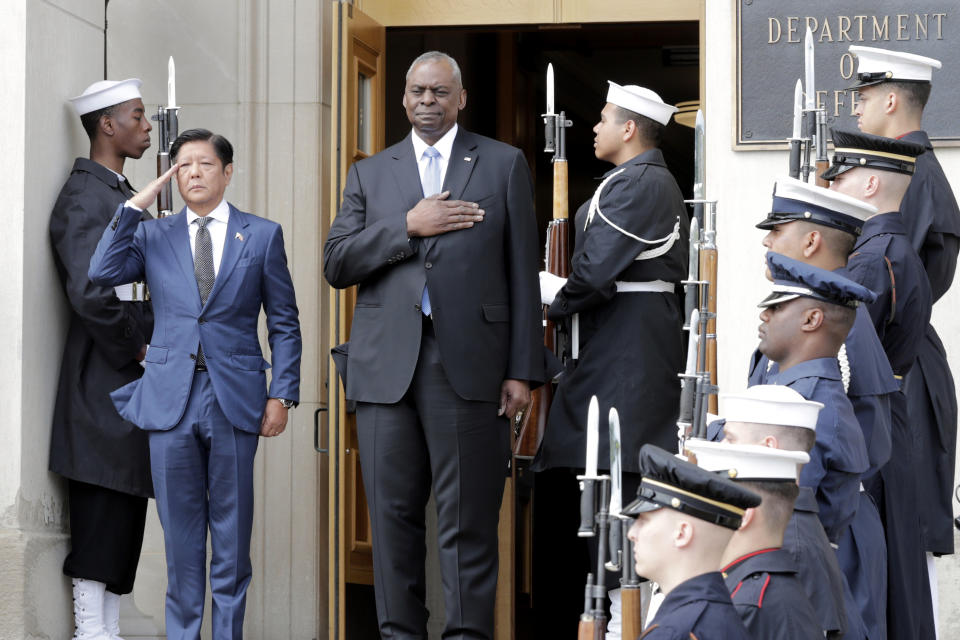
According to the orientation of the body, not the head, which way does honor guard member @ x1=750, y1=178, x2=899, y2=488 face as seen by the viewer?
to the viewer's left

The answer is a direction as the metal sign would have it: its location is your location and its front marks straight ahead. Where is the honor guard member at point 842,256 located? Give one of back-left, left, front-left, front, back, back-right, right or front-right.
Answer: front

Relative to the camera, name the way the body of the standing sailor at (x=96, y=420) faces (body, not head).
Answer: to the viewer's right

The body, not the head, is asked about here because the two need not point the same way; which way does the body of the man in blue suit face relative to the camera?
toward the camera

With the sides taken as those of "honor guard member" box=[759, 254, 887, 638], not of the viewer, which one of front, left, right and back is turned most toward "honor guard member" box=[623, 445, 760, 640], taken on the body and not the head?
left

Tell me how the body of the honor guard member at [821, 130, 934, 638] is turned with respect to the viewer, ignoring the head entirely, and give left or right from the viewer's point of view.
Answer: facing to the left of the viewer

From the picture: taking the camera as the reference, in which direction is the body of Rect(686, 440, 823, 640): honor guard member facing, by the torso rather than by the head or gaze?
to the viewer's left

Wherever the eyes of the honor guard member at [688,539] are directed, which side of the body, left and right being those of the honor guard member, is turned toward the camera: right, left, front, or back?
left

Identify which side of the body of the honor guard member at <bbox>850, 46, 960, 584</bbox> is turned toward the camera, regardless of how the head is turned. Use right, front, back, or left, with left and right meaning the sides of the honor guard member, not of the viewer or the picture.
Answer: left

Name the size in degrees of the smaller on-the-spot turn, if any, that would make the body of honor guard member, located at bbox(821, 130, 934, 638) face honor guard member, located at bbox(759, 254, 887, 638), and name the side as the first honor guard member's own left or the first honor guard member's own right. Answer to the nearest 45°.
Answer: approximately 90° to the first honor guard member's own left

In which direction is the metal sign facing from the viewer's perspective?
toward the camera

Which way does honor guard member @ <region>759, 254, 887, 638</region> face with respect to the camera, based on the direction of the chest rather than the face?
to the viewer's left

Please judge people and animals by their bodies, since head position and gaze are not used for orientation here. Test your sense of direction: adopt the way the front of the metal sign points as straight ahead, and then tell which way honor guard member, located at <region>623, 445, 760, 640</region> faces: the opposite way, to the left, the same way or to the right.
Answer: to the right

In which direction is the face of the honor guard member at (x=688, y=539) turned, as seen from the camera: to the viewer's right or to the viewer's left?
to the viewer's left

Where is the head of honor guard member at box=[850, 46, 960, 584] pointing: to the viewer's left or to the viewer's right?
to the viewer's left

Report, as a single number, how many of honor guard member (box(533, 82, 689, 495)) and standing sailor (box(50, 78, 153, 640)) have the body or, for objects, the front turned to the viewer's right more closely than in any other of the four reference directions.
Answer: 1

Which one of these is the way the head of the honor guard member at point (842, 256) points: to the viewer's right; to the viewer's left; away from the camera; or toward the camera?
to the viewer's left
